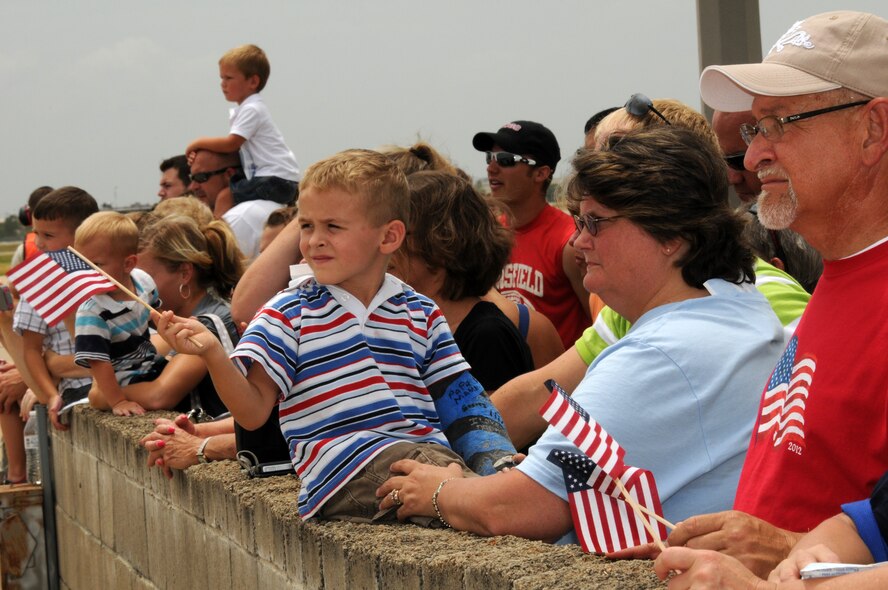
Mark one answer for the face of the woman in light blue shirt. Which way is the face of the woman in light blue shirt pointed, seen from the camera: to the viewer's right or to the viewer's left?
to the viewer's left

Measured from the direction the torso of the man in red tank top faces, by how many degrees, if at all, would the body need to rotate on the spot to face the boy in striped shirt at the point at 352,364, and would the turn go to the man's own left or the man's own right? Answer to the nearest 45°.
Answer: approximately 45° to the man's own left

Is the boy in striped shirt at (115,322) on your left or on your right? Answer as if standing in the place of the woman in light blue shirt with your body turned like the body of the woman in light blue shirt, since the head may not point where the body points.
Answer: on your right

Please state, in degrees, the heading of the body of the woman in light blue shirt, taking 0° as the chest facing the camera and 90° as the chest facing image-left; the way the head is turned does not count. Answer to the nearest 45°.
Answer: approximately 90°

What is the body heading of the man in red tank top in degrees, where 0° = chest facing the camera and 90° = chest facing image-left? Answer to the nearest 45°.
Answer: approximately 45°

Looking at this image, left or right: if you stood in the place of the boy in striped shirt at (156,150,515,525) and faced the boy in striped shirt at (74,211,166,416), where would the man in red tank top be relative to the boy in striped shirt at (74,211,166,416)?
right

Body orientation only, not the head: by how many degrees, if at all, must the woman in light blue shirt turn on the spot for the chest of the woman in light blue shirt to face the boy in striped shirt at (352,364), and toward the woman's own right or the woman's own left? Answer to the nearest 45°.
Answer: approximately 45° to the woman's own right

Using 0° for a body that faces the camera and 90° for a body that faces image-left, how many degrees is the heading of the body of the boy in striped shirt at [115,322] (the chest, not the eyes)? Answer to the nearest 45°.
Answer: approximately 45°

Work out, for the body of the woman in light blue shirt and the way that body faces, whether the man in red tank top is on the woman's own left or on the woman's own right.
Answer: on the woman's own right
